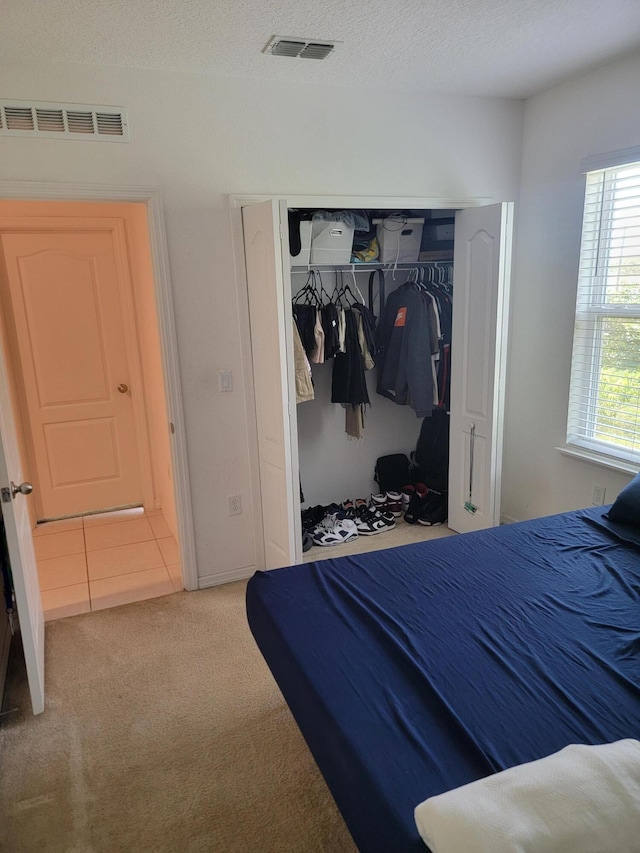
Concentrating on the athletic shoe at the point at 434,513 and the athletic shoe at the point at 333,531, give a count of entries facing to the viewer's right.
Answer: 0

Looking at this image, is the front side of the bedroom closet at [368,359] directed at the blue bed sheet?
yes

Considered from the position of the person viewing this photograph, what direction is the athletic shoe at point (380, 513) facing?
facing the viewer and to the right of the viewer

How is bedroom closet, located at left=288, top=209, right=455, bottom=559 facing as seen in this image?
toward the camera

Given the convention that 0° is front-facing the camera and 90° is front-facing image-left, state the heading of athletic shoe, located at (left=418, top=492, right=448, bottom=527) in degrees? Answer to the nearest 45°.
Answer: approximately 45°

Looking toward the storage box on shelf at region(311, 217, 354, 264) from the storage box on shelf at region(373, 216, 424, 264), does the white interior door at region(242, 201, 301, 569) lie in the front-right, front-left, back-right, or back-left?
front-left

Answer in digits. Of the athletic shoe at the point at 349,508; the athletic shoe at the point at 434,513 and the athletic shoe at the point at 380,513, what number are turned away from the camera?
0

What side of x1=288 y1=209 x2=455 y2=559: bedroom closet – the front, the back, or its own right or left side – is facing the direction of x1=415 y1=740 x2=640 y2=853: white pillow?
front

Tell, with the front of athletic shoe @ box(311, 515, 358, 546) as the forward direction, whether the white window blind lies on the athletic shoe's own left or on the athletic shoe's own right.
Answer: on the athletic shoe's own left

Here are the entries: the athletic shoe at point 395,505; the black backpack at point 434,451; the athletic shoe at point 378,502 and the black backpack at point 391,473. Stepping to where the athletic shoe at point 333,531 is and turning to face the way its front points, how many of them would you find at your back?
4

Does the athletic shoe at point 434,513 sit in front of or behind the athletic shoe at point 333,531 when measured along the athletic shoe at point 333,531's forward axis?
behind
